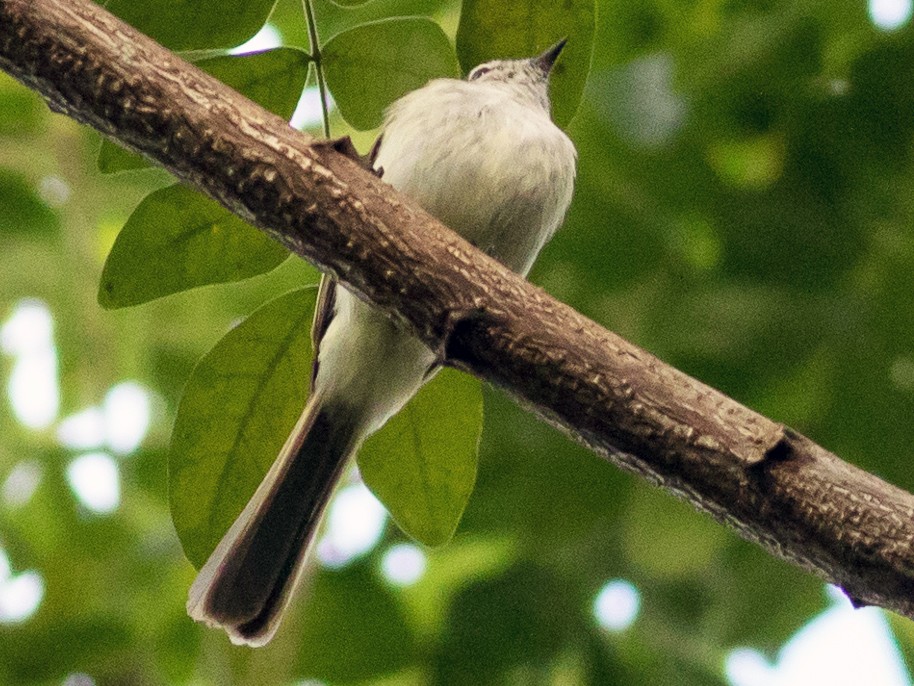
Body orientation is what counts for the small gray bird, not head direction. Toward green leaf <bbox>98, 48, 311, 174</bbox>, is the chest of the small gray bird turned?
no

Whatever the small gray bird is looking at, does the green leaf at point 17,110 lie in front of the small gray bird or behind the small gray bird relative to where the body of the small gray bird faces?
behind

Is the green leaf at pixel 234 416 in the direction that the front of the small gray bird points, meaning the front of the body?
no
